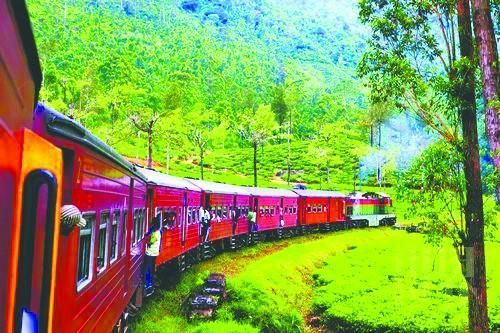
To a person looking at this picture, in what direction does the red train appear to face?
facing away from the viewer and to the right of the viewer

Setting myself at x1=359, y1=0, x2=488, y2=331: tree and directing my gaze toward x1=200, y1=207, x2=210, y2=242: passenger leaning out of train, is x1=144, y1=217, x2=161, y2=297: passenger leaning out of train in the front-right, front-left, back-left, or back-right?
front-left

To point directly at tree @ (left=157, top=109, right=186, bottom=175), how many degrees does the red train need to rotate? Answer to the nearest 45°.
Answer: approximately 45° to its left
